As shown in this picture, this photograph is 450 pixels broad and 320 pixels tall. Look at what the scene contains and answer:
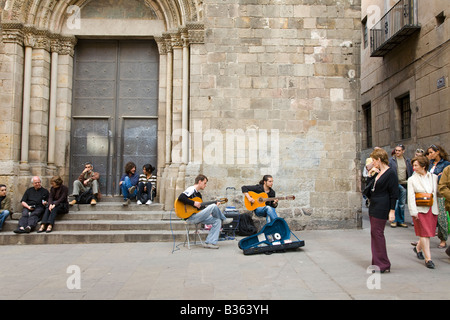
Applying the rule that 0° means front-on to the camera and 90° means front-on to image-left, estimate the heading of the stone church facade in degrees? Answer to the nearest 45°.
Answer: approximately 0°

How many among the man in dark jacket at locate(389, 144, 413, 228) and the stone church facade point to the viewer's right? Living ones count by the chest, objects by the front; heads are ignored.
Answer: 0

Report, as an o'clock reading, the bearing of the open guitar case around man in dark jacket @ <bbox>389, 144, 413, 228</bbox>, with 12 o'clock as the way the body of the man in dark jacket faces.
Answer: The open guitar case is roughly at 1 o'clock from the man in dark jacket.

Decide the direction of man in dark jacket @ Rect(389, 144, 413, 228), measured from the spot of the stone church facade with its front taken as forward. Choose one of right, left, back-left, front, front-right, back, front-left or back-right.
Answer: left

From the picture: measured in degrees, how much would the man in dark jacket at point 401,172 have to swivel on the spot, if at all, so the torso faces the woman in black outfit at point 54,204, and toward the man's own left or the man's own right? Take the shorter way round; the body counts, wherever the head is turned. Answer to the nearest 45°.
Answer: approximately 45° to the man's own right

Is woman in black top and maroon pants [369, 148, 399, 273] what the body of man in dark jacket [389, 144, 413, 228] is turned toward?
yes

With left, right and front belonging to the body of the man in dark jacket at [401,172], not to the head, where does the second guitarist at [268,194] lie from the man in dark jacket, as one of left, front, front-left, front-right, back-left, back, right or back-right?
front-right

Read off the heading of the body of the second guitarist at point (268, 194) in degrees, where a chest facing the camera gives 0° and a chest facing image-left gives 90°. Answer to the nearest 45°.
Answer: approximately 315°
